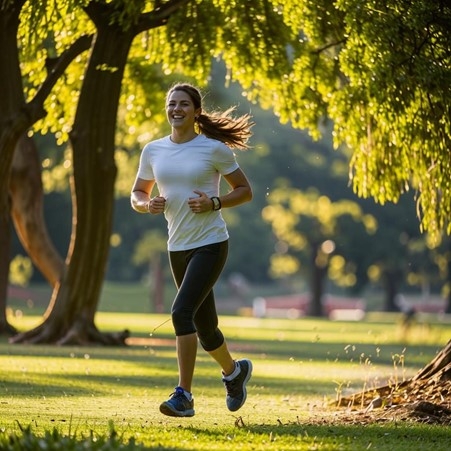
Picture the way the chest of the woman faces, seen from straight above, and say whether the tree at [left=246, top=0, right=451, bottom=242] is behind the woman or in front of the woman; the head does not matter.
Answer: behind

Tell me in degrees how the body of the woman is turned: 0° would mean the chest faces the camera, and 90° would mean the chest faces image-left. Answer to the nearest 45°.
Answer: approximately 45°

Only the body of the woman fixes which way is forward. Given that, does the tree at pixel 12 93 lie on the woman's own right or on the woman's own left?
on the woman's own right

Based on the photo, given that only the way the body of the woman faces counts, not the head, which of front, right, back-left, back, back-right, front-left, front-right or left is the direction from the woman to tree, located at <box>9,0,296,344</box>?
back-right
